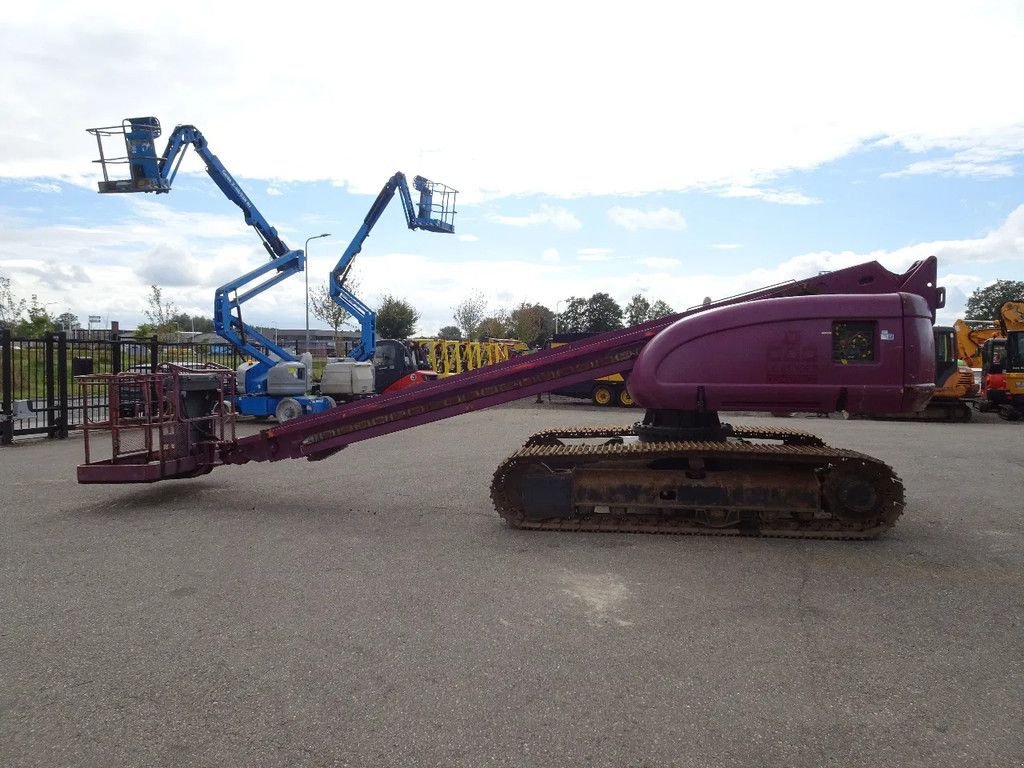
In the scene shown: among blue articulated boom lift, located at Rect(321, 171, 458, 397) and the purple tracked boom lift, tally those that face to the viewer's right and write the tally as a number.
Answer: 1

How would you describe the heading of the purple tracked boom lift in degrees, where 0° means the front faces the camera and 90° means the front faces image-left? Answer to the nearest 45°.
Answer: approximately 90°

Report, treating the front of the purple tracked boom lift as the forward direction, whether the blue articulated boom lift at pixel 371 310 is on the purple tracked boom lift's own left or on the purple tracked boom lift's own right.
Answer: on the purple tracked boom lift's own right

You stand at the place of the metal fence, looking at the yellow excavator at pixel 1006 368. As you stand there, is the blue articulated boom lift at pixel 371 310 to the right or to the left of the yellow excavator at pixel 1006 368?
left

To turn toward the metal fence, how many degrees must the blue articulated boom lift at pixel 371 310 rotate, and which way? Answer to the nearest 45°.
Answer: approximately 135° to its right

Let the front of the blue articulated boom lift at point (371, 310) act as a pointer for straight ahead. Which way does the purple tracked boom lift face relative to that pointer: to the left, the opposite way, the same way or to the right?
the opposite way

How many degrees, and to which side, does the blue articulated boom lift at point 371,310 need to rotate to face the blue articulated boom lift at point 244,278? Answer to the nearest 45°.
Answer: approximately 135° to its right

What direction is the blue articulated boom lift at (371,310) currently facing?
to the viewer's right
